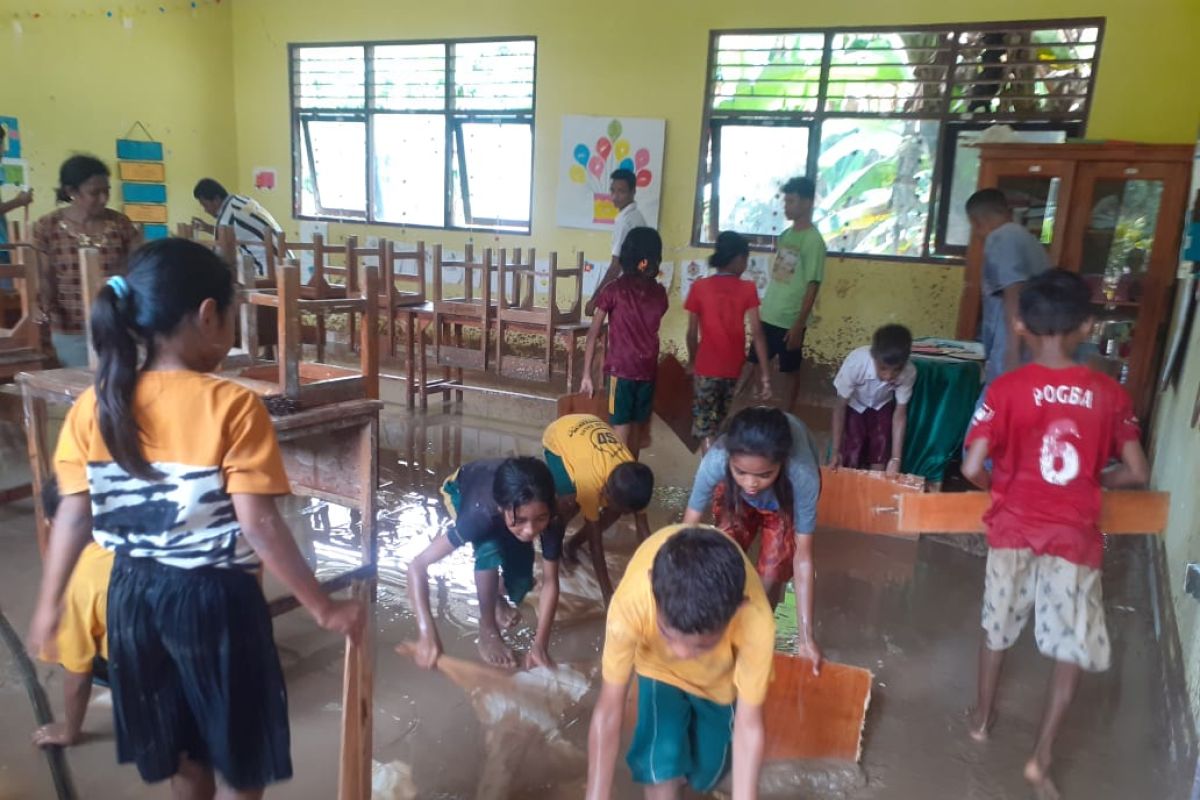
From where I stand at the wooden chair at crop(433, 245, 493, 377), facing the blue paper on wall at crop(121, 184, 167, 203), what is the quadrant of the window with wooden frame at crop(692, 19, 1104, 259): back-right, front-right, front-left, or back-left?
back-right

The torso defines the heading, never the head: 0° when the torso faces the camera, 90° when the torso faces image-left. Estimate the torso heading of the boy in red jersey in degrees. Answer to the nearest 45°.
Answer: approximately 180°

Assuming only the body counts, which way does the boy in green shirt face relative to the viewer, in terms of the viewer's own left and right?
facing the viewer and to the left of the viewer

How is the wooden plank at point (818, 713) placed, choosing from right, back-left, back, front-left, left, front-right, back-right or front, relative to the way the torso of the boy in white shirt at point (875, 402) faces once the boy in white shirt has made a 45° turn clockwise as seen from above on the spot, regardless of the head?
front-left

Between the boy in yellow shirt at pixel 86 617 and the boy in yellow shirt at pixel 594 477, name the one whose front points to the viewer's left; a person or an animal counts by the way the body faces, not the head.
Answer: the boy in yellow shirt at pixel 86 617

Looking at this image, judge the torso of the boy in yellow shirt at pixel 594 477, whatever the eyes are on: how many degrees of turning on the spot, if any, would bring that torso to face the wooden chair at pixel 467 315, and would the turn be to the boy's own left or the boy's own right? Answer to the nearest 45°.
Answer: approximately 135° to the boy's own left

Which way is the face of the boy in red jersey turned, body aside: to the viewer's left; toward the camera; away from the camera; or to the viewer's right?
away from the camera

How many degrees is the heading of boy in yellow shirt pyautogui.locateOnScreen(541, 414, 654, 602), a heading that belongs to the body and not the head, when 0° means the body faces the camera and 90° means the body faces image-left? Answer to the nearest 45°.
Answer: approximately 315°

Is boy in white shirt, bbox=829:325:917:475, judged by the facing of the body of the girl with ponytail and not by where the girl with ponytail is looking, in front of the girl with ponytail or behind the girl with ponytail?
in front

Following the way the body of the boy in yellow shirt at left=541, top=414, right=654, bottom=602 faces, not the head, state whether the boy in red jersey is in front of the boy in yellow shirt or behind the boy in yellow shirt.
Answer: in front

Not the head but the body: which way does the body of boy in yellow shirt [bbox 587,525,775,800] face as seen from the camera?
toward the camera

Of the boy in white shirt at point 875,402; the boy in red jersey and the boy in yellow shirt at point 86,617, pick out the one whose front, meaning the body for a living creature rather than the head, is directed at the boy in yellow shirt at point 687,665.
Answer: the boy in white shirt

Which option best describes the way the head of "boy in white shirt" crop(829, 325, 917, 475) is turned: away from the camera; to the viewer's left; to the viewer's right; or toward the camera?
toward the camera

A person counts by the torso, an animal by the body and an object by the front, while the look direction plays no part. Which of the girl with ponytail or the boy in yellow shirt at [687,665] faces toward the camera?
the boy in yellow shirt

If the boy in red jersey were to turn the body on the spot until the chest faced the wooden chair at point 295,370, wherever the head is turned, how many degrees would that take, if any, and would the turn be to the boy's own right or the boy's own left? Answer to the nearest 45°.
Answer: approximately 90° to the boy's own left
